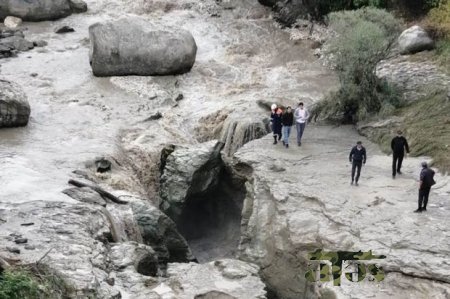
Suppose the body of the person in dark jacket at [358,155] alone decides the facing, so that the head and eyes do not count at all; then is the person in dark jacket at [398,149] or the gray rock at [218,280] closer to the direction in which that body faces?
the gray rock

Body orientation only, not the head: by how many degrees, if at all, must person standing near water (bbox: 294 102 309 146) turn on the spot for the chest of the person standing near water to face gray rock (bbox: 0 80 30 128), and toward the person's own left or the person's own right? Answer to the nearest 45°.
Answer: approximately 90° to the person's own right

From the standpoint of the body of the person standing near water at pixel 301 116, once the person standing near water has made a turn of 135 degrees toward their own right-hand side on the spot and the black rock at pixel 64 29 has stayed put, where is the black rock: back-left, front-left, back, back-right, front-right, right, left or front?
front

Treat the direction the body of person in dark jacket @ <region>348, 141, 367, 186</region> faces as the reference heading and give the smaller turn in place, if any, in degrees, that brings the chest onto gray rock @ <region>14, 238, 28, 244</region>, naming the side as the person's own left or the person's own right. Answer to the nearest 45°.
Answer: approximately 45° to the person's own right

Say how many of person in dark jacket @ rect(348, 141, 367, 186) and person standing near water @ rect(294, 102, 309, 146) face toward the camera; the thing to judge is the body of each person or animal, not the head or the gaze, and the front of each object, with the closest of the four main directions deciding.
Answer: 2

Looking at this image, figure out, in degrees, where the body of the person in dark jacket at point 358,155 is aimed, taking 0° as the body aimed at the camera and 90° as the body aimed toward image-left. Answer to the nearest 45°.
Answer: approximately 0°

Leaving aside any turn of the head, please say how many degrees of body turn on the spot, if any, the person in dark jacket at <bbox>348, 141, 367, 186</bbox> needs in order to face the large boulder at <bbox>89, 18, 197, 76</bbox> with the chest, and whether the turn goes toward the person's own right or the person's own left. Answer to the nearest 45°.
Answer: approximately 135° to the person's own right

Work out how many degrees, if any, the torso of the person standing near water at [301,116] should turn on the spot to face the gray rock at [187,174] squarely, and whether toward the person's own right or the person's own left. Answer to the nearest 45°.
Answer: approximately 90° to the person's own right

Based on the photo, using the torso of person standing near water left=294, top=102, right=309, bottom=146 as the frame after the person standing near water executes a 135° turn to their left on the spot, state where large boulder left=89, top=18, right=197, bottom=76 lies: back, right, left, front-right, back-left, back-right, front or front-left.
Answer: left

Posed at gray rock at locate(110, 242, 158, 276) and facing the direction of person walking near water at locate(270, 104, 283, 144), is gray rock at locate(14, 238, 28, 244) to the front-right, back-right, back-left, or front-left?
back-left

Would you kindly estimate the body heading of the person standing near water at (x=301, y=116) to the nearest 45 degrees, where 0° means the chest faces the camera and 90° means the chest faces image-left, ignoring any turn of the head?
approximately 0°

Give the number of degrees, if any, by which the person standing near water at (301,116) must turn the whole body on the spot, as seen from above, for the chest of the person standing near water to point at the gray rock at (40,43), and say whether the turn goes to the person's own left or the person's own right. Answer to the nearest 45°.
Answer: approximately 135° to the person's own right
